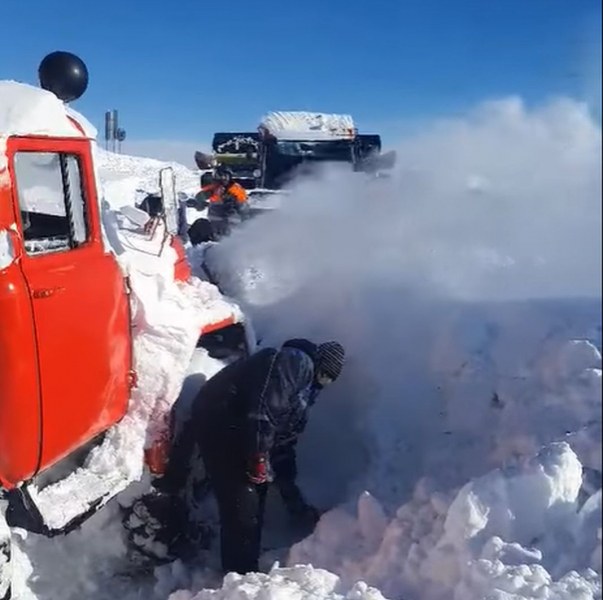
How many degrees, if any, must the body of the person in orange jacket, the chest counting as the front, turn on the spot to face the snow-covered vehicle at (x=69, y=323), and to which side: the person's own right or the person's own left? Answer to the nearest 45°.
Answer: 0° — they already face it

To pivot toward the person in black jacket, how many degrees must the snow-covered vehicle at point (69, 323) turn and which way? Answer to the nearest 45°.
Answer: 0° — it already faces them

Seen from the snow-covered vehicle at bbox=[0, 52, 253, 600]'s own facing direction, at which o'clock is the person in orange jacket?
The person in orange jacket is roughly at 11 o'clock from the snow-covered vehicle.

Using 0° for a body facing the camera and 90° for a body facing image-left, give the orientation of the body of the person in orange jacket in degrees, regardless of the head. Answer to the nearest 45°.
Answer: approximately 0°

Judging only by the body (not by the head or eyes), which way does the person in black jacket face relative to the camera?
to the viewer's right

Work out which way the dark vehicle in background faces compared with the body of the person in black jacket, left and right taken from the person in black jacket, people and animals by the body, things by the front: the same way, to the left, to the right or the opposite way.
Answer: to the right

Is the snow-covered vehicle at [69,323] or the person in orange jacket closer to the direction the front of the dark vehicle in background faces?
the snow-covered vehicle
